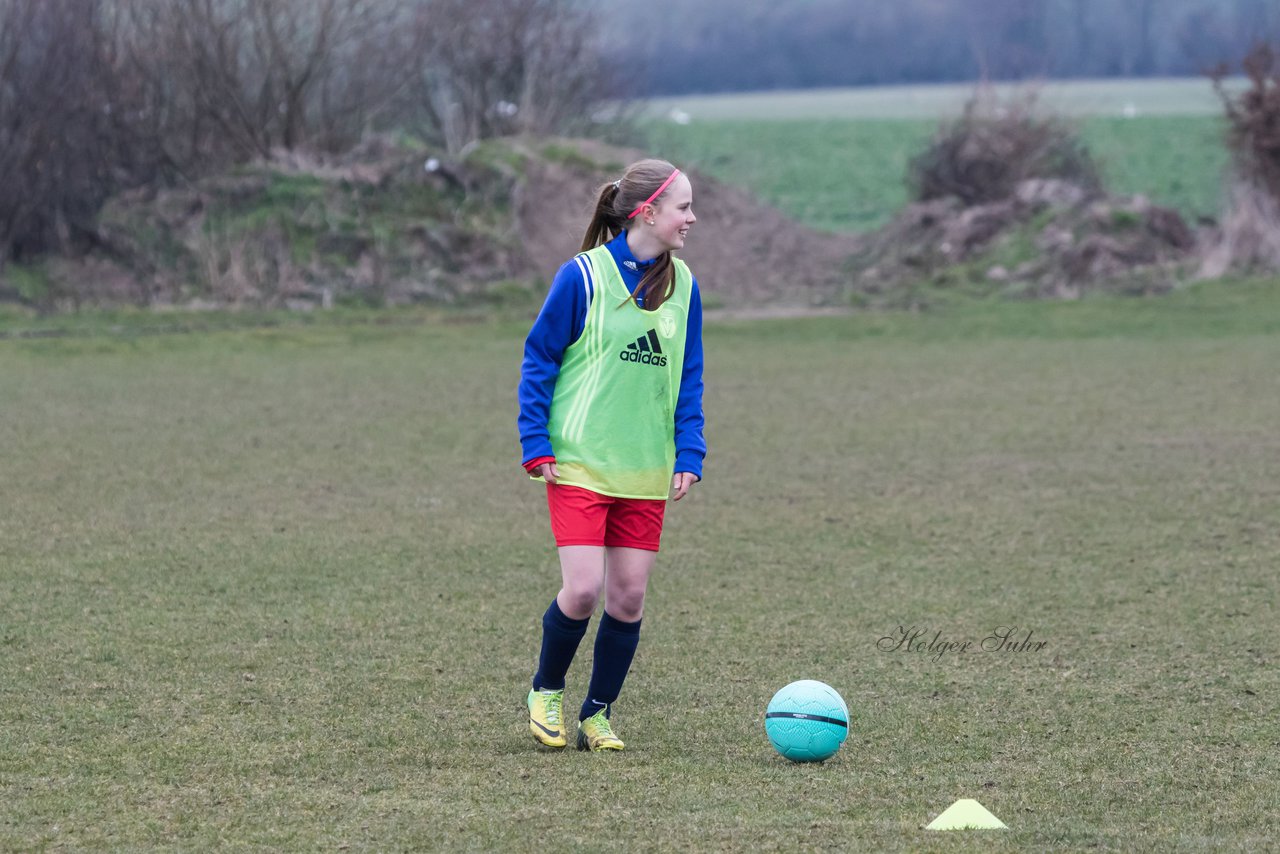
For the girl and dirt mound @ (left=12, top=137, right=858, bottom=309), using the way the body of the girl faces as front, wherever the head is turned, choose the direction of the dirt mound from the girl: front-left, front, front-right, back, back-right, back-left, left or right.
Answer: back-left

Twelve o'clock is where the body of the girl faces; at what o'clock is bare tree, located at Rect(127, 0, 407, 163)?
The bare tree is roughly at 7 o'clock from the girl.

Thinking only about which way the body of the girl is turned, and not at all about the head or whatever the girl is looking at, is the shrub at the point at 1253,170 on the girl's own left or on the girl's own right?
on the girl's own left

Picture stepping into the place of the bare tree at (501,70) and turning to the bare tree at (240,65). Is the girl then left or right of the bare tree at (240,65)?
left

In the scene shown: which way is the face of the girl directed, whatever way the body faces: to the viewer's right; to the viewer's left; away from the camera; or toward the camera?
to the viewer's right

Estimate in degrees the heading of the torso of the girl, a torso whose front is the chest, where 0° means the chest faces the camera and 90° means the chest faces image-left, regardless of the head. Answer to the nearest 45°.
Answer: approximately 315°

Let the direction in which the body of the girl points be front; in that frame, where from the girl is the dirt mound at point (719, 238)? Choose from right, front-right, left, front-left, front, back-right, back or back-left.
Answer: back-left

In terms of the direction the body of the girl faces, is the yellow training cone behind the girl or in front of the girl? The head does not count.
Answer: in front
